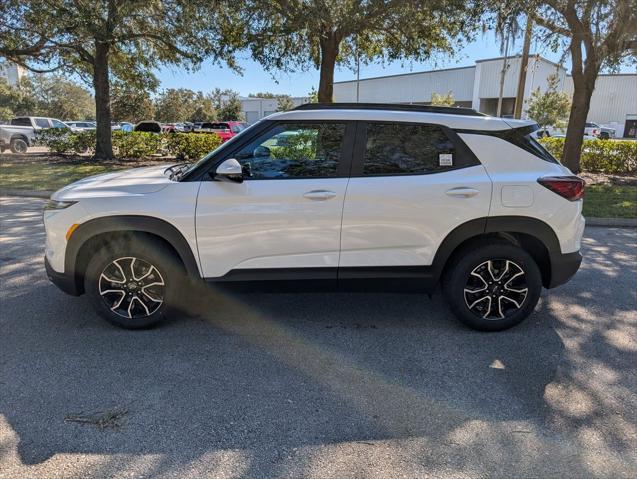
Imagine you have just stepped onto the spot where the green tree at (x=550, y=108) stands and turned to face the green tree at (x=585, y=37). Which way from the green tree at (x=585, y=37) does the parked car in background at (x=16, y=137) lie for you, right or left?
right

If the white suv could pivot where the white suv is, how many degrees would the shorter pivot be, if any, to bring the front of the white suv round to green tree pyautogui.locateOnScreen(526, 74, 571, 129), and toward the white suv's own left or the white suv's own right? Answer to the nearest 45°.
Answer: approximately 135° to the white suv's own right

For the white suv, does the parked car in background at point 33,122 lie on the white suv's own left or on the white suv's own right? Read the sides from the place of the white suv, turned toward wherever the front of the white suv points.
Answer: on the white suv's own right

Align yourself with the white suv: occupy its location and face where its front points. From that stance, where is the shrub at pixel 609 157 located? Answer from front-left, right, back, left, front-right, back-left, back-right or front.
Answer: back-right

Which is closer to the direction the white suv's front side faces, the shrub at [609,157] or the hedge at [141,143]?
the hedge

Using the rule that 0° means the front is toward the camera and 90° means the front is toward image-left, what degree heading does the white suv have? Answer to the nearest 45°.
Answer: approximately 90°

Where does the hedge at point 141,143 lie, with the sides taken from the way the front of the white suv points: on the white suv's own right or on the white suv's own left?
on the white suv's own right

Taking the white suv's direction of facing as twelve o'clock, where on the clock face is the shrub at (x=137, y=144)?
The shrub is roughly at 2 o'clock from the white suv.

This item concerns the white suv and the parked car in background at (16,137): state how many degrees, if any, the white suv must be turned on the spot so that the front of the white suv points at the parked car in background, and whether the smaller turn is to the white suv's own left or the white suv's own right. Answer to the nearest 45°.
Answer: approximately 45° to the white suv's own right

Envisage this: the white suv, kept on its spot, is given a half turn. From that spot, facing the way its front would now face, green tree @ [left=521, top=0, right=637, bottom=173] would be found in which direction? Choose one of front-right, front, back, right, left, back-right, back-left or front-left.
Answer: front-left

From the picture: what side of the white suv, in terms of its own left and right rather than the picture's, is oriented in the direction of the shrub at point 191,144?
right
